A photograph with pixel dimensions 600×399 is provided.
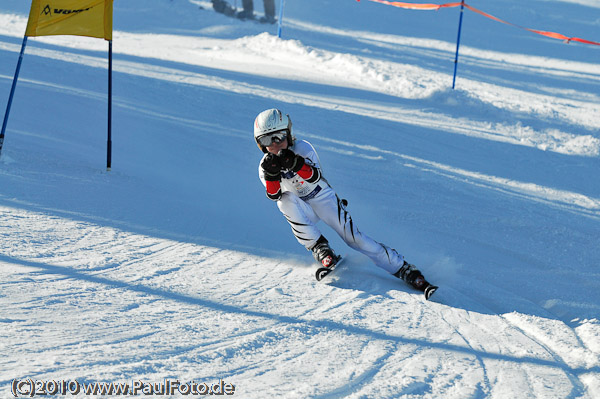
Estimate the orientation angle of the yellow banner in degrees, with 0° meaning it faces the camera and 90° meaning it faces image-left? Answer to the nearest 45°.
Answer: approximately 0°

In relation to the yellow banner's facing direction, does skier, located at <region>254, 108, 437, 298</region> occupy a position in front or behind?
in front
